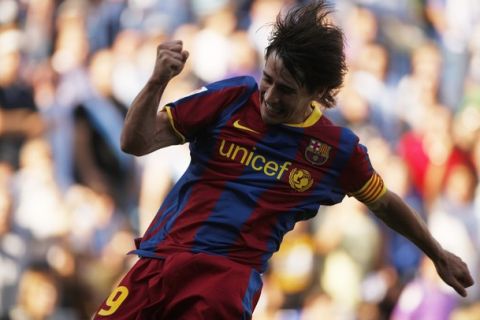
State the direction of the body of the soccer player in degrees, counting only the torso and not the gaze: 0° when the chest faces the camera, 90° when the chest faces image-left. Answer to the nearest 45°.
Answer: approximately 0°

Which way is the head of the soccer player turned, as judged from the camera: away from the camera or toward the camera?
toward the camera
